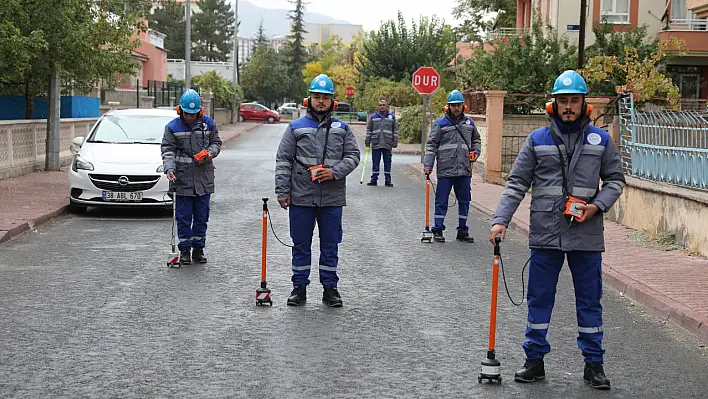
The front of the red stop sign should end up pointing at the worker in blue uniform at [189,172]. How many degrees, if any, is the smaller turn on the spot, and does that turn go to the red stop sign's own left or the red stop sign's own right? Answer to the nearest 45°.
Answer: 0° — it already faces them

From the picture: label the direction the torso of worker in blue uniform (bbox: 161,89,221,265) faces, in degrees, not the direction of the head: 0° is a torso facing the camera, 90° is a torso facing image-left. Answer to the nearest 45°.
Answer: approximately 0°

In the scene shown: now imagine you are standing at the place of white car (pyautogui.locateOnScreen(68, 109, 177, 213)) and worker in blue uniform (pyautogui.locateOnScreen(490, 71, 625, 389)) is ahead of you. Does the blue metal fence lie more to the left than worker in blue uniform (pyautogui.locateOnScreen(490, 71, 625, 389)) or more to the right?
left

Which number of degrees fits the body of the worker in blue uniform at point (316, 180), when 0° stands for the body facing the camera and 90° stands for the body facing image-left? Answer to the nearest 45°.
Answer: approximately 0°

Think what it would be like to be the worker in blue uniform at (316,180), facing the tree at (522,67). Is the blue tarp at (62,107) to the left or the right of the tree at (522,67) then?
left

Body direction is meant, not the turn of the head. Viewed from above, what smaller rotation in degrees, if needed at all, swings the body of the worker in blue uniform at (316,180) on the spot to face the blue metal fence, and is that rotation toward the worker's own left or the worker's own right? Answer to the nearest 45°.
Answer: approximately 135° to the worker's own left

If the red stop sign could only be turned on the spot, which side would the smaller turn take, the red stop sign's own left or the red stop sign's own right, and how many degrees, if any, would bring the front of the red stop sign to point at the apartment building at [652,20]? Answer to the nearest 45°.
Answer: approximately 135° to the red stop sign's own left

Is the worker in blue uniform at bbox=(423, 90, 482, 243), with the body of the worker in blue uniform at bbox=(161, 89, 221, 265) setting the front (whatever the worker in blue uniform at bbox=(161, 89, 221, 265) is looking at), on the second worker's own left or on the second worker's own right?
on the second worker's own left

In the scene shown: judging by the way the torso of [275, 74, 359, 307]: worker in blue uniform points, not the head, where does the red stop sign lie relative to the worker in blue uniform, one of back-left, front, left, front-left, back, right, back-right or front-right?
back

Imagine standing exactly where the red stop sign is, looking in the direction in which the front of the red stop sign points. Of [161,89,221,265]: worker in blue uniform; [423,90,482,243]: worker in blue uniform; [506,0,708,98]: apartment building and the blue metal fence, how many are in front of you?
3
